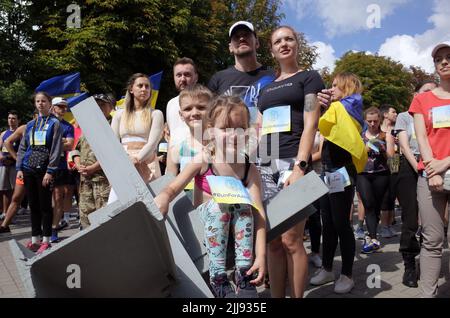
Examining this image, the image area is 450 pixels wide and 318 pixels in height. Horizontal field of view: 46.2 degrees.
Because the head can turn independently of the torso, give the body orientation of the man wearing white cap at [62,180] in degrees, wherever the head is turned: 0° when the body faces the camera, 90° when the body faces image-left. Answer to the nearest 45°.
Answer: approximately 0°

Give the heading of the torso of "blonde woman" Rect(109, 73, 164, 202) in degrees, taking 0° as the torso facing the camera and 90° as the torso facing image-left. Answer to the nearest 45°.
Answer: approximately 0°

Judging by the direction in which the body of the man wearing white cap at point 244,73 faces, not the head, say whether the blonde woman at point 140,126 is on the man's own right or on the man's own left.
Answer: on the man's own right

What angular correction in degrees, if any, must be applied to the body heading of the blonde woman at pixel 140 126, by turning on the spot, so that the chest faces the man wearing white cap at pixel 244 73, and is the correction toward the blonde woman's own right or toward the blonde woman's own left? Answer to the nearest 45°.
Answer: approximately 45° to the blonde woman's own left

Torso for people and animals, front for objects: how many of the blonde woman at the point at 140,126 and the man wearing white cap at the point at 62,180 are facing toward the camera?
2

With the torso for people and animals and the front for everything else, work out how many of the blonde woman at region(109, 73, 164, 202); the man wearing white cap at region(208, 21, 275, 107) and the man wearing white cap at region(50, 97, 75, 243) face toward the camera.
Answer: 3

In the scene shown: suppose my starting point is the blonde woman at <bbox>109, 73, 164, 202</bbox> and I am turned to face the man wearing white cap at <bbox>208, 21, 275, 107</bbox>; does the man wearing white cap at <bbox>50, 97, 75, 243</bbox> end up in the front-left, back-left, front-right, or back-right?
back-left
